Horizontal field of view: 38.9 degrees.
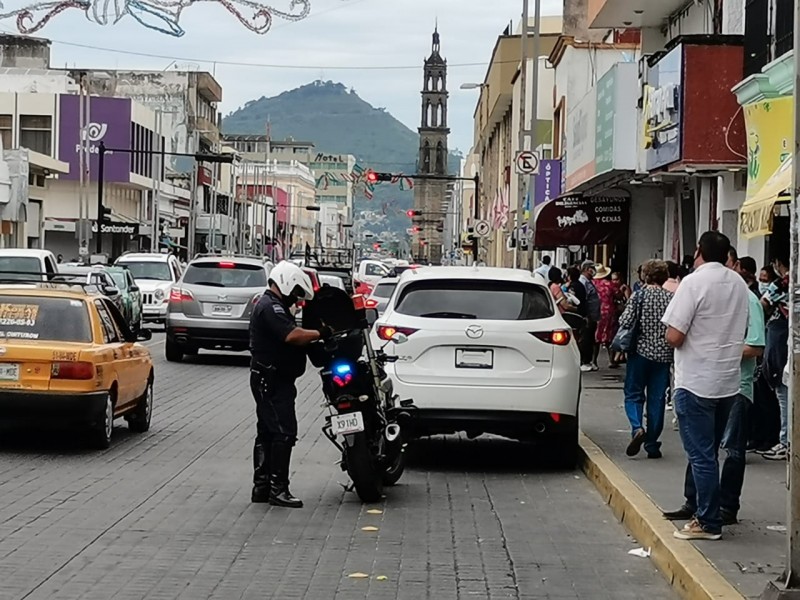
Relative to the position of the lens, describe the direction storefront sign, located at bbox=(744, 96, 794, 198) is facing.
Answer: facing the viewer and to the left of the viewer

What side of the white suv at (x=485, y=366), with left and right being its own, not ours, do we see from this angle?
back

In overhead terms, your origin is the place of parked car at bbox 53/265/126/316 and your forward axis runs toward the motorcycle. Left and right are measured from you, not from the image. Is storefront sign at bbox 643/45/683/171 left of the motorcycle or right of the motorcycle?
left

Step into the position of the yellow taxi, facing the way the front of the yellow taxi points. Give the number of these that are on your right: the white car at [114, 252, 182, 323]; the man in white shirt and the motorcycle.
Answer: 2

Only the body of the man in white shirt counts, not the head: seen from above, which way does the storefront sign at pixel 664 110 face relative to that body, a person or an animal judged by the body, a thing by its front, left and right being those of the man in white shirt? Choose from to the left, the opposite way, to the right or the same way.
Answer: to the left

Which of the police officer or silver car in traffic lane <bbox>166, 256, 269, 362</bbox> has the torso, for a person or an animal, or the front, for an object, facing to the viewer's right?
the police officer

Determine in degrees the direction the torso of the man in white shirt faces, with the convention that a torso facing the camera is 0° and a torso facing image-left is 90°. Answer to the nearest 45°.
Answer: approximately 135°

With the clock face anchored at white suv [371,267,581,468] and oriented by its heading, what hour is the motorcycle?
The motorcycle is roughly at 7 o'clock from the white suv.

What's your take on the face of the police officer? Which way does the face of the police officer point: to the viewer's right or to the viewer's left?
to the viewer's right

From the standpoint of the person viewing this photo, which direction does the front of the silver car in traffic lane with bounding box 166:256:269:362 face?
facing away from the viewer

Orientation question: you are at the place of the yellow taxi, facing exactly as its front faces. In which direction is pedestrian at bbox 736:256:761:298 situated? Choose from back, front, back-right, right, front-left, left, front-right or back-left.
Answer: front-right

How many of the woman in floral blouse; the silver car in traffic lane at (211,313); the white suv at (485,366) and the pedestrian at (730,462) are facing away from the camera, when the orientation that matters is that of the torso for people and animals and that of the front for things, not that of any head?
3

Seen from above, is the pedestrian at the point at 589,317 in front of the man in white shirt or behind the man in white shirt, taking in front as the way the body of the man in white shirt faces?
in front
